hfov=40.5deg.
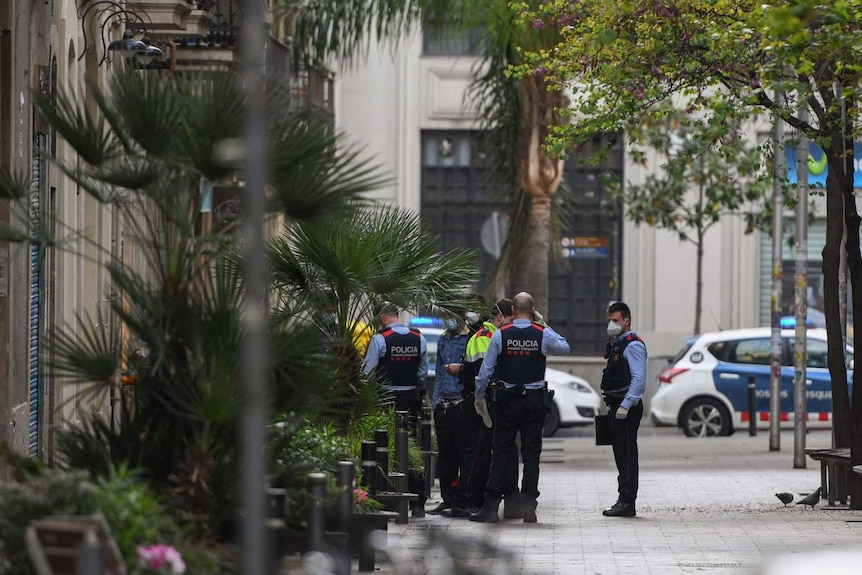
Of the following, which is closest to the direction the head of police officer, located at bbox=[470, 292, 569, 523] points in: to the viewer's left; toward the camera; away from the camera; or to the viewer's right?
away from the camera

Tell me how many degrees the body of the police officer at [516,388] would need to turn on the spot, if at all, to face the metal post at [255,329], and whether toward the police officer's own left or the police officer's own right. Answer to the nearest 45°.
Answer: approximately 180°

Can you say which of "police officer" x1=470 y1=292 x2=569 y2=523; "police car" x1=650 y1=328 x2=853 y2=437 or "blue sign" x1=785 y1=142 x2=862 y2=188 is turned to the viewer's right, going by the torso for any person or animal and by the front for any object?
the police car

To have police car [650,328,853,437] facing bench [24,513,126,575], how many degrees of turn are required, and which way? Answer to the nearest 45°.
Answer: approximately 90° to its right

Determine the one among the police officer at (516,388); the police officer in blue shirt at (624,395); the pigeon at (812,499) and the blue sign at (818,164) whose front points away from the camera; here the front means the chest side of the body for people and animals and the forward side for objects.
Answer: the police officer

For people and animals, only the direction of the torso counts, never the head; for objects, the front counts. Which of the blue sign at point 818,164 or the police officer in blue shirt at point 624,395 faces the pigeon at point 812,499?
the blue sign

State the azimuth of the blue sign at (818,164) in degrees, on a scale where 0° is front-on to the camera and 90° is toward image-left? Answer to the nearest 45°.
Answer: approximately 0°

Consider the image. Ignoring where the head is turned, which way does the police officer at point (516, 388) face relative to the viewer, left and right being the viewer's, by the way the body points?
facing away from the viewer

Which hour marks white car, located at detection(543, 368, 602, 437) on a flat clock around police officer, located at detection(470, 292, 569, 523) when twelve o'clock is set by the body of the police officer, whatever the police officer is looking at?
The white car is roughly at 12 o'clock from the police officer.

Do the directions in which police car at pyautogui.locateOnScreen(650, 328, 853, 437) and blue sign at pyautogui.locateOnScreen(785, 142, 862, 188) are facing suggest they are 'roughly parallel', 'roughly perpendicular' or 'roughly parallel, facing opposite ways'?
roughly perpendicular

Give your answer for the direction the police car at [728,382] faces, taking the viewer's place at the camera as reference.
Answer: facing to the right of the viewer
